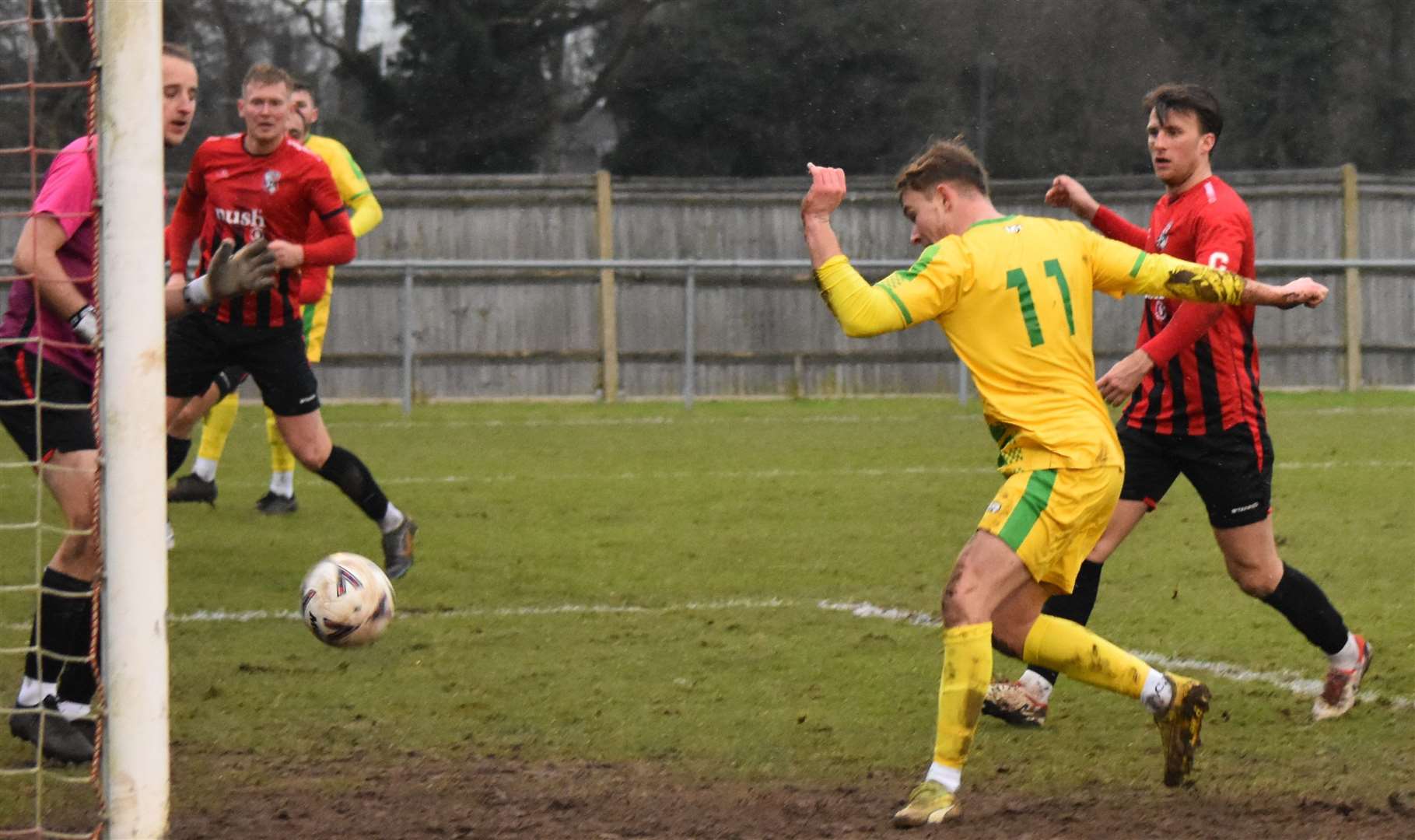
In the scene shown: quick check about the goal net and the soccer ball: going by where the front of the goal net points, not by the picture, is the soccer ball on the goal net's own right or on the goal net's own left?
on the goal net's own left

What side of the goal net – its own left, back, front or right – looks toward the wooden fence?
left

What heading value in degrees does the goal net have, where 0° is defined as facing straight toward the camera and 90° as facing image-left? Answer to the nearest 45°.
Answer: approximately 270°
